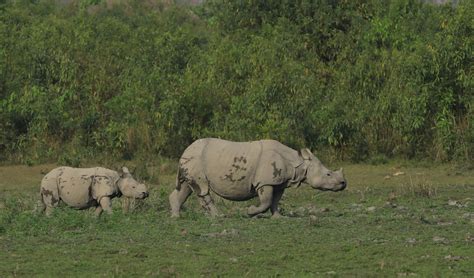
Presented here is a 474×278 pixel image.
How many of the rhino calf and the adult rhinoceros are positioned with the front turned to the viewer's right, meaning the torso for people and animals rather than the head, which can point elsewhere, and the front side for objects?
2

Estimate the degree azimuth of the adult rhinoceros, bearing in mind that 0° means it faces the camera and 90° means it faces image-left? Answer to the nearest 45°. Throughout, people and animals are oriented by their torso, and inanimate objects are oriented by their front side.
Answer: approximately 270°

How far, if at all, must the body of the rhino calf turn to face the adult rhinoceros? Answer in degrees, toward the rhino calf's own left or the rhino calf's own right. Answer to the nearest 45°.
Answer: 0° — it already faces it

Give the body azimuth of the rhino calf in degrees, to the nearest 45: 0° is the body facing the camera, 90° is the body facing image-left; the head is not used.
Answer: approximately 270°

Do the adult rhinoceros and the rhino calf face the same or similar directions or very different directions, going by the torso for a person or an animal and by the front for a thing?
same or similar directions

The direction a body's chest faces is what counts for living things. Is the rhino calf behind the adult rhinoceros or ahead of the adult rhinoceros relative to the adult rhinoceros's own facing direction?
behind
